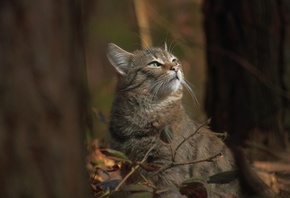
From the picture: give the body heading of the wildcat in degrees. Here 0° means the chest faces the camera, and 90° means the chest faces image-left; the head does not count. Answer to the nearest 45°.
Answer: approximately 45°

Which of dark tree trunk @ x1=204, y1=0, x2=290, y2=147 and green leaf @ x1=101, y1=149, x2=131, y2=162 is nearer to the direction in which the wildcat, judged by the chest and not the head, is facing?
the green leaf

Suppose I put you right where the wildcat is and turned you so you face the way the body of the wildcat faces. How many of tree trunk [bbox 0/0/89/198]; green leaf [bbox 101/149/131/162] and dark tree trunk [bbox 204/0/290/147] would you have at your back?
1

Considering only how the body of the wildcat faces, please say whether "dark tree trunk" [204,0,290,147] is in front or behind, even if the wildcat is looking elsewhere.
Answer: behind

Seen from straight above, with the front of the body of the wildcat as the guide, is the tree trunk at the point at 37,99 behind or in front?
in front

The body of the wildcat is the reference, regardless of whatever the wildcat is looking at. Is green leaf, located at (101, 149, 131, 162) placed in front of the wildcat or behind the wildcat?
in front
